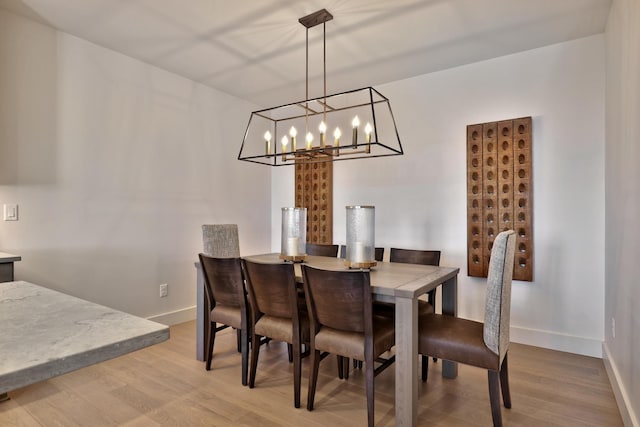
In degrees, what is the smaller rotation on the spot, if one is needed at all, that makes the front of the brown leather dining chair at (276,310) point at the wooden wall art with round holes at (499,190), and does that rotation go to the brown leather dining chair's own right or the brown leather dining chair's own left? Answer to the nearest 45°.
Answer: approximately 45° to the brown leather dining chair's own right

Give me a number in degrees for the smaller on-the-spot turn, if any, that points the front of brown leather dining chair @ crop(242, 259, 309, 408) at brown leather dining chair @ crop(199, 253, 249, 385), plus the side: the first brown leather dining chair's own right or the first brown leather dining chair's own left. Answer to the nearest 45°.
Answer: approximately 90° to the first brown leather dining chair's own left

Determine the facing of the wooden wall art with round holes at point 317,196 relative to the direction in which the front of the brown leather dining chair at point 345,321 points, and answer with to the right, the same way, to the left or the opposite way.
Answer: the opposite way

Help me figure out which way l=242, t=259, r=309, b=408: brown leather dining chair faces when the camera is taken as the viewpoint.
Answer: facing away from the viewer and to the right of the viewer

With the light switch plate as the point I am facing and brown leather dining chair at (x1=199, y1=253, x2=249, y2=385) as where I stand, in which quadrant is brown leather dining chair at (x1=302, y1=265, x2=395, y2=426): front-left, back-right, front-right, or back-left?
back-left

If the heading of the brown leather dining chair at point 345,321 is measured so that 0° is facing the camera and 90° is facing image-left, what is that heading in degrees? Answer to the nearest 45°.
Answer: approximately 225°

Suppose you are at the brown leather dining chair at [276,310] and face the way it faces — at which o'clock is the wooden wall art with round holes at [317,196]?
The wooden wall art with round holes is roughly at 11 o'clock from the brown leather dining chair.

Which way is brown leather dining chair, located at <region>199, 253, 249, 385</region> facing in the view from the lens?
facing away from the viewer and to the right of the viewer
